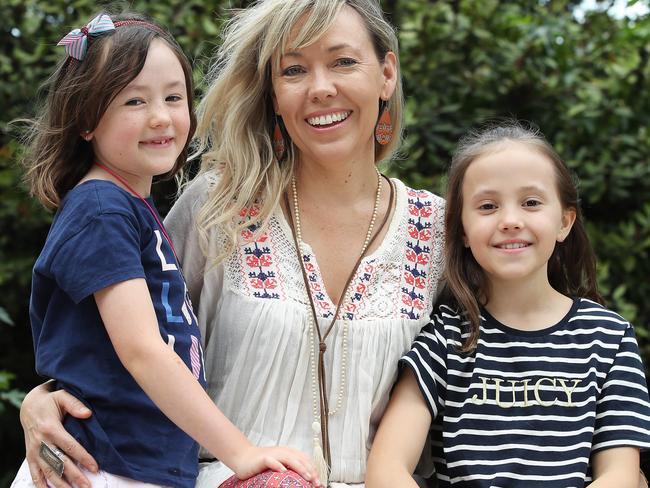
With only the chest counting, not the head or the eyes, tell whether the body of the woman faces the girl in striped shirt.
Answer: no

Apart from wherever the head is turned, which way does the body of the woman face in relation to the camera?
toward the camera

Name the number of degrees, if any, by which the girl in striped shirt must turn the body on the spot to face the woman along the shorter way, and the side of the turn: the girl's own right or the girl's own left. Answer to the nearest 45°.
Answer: approximately 90° to the girl's own right

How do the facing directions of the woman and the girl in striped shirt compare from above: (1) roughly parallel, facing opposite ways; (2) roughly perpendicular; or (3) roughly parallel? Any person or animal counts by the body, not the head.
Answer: roughly parallel

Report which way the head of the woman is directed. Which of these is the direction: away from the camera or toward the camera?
toward the camera

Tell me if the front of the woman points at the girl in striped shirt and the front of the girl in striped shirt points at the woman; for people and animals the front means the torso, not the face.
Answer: no

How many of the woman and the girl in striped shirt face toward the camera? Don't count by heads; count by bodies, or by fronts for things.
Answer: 2

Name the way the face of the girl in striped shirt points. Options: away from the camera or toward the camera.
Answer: toward the camera
